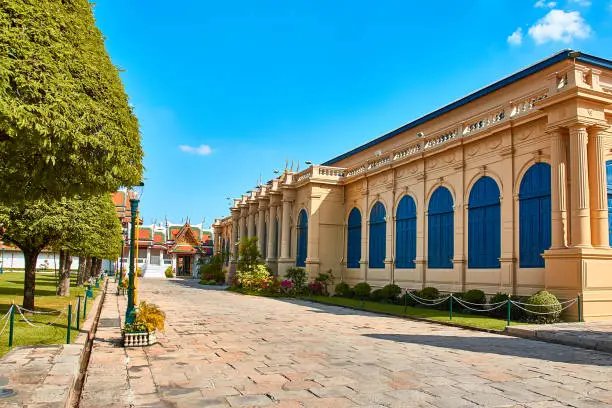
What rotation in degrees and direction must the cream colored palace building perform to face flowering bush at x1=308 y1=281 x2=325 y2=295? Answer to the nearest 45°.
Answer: approximately 90° to its right

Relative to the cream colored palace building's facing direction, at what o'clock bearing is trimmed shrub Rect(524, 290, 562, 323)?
The trimmed shrub is roughly at 10 o'clock from the cream colored palace building.

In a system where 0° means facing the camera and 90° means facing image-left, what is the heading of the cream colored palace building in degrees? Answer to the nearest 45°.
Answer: approximately 45°

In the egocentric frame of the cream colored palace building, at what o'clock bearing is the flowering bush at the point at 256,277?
The flowering bush is roughly at 3 o'clock from the cream colored palace building.

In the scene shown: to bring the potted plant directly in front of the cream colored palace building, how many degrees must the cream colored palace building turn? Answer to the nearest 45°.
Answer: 0° — it already faces it
